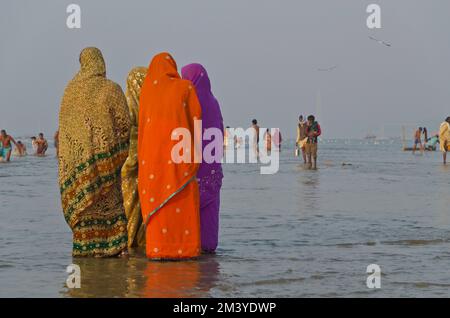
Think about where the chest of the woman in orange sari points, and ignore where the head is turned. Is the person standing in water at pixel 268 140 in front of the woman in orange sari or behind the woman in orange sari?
in front

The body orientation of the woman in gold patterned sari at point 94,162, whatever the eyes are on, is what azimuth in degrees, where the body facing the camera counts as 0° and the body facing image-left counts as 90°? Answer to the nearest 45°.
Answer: approximately 180°

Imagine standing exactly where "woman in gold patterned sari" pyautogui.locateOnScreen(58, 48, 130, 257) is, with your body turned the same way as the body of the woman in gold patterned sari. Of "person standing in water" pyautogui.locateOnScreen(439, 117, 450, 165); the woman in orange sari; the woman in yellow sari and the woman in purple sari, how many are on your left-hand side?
0

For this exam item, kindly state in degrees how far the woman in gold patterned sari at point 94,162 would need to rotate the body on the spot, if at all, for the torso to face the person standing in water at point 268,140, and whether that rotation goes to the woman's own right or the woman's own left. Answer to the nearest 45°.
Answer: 0° — they already face them

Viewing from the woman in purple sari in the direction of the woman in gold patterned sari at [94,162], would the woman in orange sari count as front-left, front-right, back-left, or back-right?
front-left

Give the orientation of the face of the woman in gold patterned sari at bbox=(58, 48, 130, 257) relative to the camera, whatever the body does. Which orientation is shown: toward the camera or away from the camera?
away from the camera

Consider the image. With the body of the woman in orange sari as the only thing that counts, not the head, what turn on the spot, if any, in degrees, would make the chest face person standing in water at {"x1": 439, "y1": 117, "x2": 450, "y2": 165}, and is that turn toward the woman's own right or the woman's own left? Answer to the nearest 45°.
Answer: approximately 45° to the woman's own right

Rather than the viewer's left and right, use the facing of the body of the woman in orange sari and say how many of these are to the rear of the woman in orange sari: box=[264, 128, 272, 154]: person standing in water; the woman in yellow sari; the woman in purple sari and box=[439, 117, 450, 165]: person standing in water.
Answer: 0

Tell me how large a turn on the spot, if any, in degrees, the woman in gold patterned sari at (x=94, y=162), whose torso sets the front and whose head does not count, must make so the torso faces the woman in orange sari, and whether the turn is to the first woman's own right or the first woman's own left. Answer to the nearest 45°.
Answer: approximately 90° to the first woman's own right

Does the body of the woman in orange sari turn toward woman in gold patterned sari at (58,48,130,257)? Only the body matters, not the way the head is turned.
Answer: no

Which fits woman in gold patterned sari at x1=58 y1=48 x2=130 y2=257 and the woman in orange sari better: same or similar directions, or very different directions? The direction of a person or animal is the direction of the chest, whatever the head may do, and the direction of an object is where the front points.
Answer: same or similar directions

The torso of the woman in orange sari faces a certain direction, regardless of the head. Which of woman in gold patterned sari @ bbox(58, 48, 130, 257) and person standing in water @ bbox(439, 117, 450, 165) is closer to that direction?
the person standing in water

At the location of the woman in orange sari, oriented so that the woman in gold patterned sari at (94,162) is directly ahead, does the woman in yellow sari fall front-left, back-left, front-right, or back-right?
front-right

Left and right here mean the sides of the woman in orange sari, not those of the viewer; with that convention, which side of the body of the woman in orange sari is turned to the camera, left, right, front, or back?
back

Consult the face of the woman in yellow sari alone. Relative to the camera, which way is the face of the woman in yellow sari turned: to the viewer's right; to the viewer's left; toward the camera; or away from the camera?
away from the camera

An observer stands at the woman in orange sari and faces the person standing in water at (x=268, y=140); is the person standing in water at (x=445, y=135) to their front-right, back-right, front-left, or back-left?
front-right

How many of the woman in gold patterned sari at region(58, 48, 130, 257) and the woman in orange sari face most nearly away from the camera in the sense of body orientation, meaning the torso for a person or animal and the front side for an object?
2
